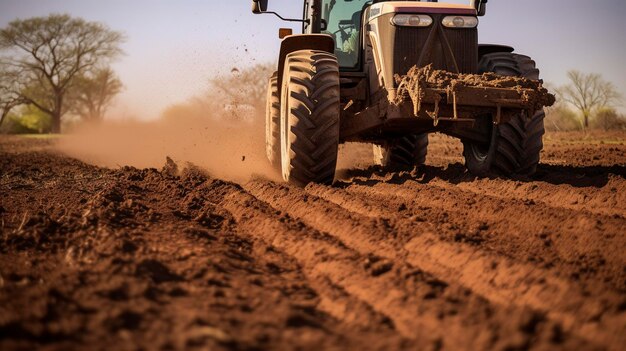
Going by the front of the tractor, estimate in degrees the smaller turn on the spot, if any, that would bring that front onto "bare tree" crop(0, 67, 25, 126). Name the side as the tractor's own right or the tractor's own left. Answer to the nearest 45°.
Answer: approximately 180°

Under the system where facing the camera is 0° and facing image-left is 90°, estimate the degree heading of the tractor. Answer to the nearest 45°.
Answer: approximately 315°

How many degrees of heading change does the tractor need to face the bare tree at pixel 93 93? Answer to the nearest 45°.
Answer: approximately 180°

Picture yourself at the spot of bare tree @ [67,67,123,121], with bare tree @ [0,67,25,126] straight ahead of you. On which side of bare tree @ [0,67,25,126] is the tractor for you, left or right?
left
